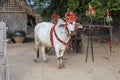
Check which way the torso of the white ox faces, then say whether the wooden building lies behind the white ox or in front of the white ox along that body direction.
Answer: behind

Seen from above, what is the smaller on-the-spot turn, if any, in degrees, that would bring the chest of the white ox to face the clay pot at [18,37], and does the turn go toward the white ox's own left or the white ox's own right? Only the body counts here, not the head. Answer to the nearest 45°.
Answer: approximately 135° to the white ox's own left

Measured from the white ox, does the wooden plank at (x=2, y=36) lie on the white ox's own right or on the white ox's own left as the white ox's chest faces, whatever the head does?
on the white ox's own right

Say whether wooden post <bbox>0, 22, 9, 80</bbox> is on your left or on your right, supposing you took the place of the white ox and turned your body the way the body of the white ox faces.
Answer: on your right

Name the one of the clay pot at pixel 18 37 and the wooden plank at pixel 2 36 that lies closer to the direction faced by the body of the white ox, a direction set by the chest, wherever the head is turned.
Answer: the wooden plank

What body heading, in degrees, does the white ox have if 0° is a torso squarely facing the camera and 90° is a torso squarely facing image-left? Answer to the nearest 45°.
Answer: approximately 315°
